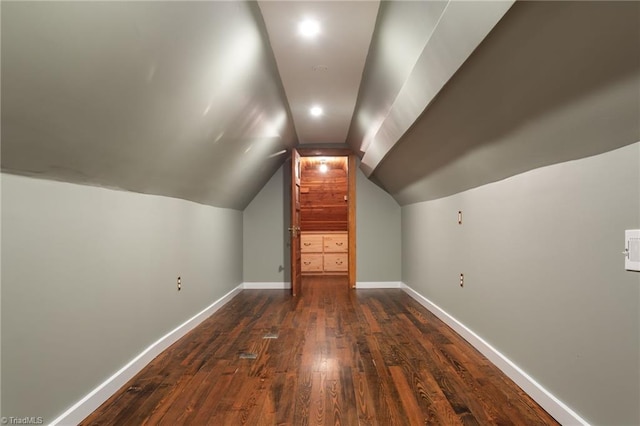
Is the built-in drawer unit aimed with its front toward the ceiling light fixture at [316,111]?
yes

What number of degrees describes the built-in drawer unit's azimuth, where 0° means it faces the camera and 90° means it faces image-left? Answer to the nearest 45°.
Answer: approximately 0°

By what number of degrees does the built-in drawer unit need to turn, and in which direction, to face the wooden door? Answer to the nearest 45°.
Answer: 0° — it already faces it

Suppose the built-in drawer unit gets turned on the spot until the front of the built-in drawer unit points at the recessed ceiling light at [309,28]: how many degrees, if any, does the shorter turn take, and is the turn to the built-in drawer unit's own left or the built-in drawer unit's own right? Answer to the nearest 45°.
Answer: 0° — it already faces it
